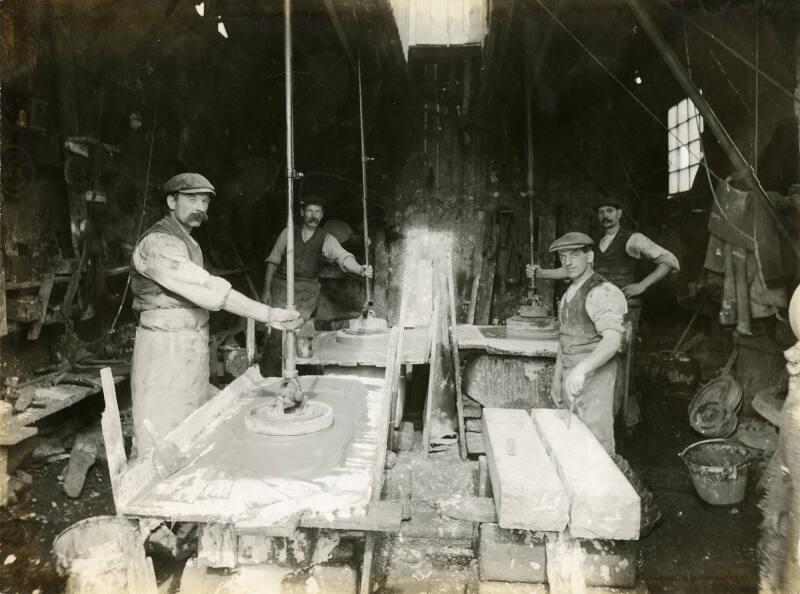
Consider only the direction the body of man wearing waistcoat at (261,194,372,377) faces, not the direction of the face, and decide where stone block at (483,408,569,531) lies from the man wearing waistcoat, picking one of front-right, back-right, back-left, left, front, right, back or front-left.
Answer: front

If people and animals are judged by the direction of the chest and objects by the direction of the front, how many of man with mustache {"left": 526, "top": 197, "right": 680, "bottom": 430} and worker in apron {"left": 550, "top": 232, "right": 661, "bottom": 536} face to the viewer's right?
0

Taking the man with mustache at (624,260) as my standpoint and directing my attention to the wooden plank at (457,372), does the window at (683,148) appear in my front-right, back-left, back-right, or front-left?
back-right

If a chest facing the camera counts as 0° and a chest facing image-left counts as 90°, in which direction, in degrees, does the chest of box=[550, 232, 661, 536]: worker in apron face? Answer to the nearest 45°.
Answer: approximately 45°

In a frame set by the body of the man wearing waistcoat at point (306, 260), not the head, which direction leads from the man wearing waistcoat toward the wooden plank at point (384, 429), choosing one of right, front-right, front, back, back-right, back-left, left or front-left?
front

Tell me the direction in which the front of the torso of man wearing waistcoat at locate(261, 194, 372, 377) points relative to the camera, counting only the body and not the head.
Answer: toward the camera

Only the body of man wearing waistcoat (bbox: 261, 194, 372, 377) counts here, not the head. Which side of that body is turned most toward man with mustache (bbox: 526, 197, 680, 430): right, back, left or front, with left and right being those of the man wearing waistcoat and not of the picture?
left

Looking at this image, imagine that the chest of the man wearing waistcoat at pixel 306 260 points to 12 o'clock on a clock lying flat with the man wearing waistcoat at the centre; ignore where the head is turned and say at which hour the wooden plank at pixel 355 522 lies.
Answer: The wooden plank is roughly at 12 o'clock from the man wearing waistcoat.

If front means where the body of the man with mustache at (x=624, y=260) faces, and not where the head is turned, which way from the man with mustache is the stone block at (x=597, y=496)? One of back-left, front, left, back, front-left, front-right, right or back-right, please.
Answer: front-left

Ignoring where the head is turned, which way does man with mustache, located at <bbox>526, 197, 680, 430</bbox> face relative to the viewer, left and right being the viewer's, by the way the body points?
facing the viewer and to the left of the viewer

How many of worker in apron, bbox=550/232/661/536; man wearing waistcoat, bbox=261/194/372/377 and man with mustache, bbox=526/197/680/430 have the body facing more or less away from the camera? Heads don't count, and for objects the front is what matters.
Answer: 0

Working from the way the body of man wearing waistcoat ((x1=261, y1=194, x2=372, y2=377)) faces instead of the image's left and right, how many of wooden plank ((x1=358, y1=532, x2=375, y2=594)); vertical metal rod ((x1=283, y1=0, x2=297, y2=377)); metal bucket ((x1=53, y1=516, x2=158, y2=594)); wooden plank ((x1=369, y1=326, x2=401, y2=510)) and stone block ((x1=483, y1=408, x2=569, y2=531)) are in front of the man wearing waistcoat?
5

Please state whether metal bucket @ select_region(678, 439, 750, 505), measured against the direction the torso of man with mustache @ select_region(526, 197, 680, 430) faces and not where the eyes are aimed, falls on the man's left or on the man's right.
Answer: on the man's left
